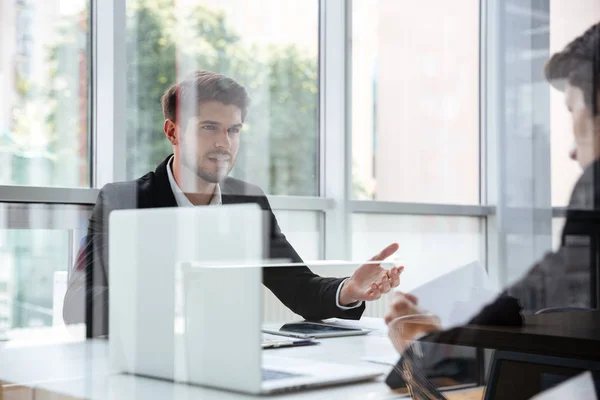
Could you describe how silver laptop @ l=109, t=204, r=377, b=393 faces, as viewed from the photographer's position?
facing away from the viewer and to the right of the viewer

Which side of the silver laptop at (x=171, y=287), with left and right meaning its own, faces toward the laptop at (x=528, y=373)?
right

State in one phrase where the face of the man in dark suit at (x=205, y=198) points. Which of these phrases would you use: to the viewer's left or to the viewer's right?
to the viewer's right

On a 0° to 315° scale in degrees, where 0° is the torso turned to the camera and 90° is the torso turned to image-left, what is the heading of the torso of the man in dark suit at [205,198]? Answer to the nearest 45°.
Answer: approximately 315°

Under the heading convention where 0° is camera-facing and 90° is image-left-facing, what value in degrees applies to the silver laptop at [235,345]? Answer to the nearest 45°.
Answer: approximately 225°

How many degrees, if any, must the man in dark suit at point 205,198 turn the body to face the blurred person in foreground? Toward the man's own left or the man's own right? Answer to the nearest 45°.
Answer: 0° — they already face them
